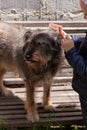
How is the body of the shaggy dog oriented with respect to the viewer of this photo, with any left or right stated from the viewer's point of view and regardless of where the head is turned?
facing the viewer and to the right of the viewer

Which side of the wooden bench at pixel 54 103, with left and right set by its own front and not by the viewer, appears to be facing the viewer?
front
